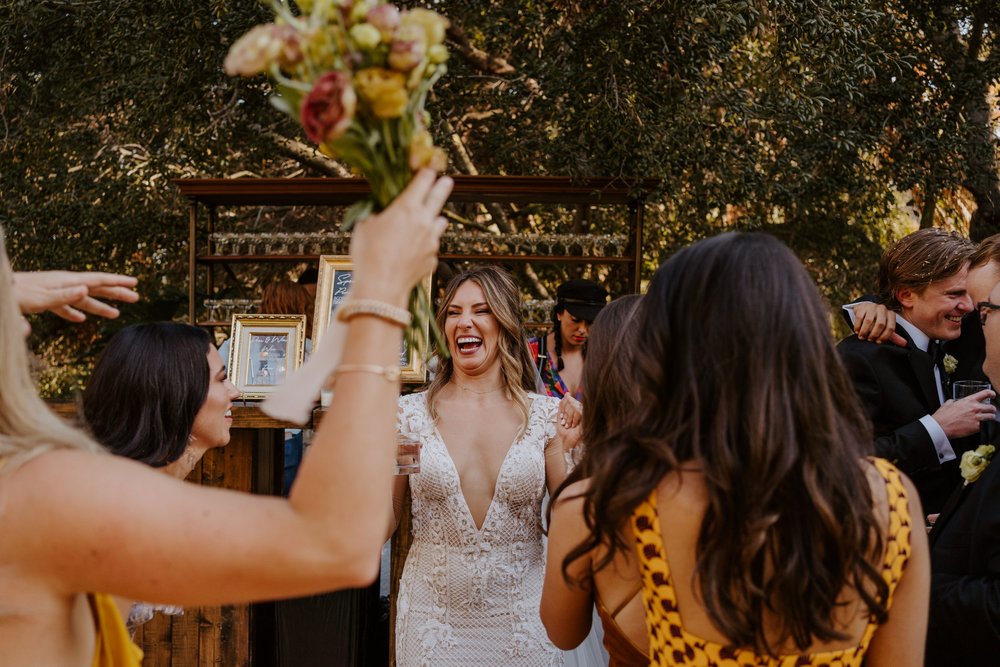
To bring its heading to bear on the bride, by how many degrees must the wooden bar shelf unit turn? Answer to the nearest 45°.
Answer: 0° — it already faces them

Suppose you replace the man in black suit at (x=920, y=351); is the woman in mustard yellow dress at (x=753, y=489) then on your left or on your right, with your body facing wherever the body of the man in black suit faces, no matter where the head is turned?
on your right

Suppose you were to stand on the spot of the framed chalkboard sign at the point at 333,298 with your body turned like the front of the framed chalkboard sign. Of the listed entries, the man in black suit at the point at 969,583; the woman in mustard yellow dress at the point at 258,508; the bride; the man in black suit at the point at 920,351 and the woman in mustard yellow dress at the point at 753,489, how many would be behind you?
0

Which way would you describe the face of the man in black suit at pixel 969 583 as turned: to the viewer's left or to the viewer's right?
to the viewer's left

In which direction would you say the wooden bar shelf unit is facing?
toward the camera

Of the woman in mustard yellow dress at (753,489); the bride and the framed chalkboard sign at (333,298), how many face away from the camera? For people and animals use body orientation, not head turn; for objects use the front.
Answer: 1

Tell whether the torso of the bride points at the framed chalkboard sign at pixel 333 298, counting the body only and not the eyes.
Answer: no

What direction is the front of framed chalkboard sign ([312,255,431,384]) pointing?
toward the camera

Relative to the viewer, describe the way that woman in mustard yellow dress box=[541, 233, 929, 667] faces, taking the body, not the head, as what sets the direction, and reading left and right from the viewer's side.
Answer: facing away from the viewer

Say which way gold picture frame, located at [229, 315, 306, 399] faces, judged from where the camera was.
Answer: facing the viewer

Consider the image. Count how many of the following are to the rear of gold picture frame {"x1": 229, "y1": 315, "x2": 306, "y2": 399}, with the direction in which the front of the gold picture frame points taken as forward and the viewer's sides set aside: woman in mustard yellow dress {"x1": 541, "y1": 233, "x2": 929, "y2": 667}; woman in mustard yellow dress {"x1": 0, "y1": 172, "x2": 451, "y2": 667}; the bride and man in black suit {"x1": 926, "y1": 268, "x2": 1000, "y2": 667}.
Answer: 0

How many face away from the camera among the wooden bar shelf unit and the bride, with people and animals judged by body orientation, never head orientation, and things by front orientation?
0

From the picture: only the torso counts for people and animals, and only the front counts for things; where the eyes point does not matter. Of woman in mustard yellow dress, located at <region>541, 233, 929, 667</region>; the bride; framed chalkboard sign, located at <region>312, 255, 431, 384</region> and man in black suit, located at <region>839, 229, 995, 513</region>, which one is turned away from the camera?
the woman in mustard yellow dress

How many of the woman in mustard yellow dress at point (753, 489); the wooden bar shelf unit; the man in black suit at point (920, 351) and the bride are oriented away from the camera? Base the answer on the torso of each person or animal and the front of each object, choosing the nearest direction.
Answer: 1

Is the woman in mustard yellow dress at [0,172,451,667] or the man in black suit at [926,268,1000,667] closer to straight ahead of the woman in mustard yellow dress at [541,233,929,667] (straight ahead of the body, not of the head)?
the man in black suit

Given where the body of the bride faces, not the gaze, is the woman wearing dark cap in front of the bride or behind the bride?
behind

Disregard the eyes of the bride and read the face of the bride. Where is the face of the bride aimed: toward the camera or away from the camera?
toward the camera

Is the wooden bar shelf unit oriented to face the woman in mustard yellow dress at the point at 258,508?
yes

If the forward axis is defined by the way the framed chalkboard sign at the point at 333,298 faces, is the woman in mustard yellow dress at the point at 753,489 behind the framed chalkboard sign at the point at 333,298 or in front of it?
in front

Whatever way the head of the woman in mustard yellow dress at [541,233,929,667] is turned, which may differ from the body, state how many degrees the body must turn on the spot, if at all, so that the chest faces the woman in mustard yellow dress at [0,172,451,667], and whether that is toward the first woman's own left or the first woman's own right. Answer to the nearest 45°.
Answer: approximately 135° to the first woman's own left
